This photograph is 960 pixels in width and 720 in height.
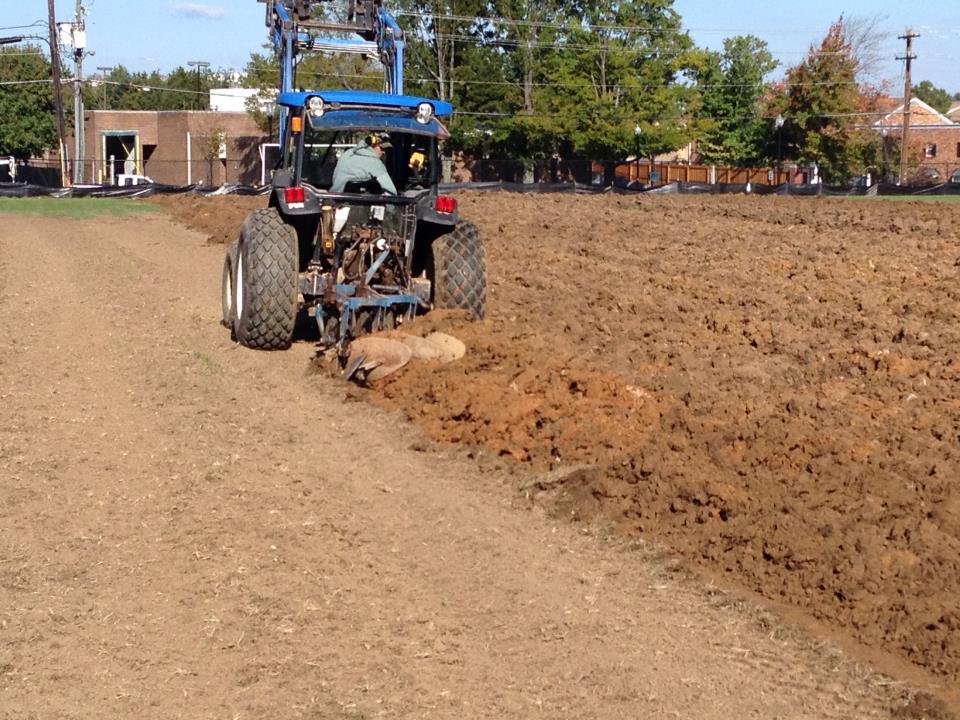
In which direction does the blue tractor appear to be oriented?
away from the camera

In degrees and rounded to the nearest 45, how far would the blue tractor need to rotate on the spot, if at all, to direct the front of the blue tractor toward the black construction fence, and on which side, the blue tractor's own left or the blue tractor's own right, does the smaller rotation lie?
0° — it already faces it
